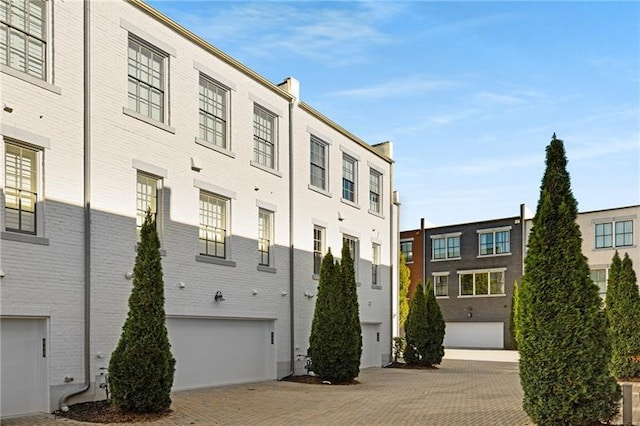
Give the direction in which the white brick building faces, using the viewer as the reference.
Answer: facing the viewer and to the right of the viewer

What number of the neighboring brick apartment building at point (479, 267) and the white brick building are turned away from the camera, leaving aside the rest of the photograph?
0

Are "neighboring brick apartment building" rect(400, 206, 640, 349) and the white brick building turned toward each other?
no

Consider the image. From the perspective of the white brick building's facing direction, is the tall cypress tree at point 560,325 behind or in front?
in front

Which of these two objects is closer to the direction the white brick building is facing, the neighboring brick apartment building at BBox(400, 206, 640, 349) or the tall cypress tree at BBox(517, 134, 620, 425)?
the tall cypress tree

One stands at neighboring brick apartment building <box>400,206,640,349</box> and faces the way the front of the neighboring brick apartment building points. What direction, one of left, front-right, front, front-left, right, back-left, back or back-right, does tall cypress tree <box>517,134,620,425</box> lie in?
front

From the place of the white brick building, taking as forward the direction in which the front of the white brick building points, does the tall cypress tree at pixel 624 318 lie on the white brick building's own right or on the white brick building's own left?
on the white brick building's own left

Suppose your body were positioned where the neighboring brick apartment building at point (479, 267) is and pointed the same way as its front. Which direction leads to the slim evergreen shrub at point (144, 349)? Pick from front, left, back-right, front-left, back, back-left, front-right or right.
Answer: front

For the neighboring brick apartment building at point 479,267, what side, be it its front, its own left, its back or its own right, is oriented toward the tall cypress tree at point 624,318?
front

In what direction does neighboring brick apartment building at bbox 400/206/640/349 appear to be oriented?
toward the camera

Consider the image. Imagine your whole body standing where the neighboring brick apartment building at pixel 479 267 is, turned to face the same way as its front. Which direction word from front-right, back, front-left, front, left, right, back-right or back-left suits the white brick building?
front

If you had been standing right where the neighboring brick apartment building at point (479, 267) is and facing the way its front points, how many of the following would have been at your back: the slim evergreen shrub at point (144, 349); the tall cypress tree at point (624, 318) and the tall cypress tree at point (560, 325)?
0
